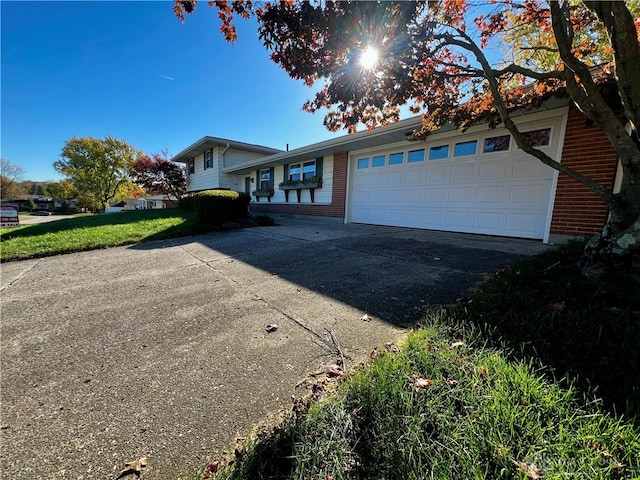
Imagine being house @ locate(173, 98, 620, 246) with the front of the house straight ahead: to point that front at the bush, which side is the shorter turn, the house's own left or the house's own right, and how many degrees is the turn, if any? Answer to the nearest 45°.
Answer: approximately 45° to the house's own right

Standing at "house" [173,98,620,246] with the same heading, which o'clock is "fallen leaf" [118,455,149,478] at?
The fallen leaf is roughly at 11 o'clock from the house.

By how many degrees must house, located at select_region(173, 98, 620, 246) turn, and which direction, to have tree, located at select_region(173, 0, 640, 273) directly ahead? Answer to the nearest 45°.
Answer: approximately 45° to its left

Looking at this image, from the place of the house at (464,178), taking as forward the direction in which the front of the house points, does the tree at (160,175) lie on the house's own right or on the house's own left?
on the house's own right

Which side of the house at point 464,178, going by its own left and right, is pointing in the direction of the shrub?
right

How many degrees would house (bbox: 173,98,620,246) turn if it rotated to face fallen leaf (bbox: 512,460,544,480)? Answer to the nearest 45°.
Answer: approximately 45° to its left

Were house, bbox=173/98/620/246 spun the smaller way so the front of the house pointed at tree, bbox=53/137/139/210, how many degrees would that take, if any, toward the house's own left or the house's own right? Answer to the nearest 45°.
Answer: approximately 90° to the house's own right

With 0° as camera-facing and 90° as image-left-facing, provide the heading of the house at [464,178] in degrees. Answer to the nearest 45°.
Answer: approximately 45°

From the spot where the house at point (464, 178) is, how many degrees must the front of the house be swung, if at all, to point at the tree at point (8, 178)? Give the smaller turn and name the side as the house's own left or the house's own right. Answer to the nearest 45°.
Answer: approximately 45° to the house's own right
